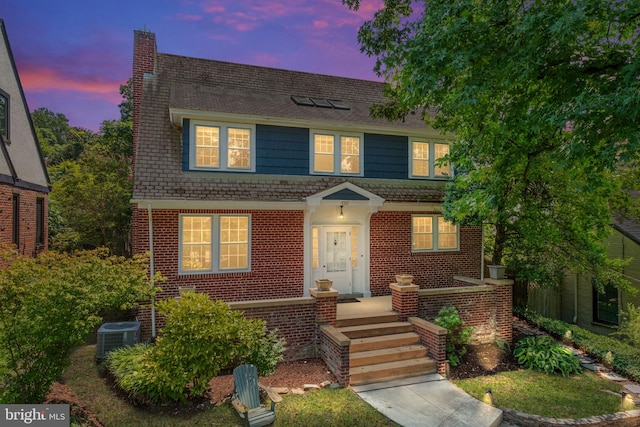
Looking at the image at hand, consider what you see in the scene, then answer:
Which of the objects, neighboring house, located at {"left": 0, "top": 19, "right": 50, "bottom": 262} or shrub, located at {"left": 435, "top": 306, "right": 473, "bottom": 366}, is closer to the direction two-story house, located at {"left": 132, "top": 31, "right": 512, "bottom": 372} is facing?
the shrub

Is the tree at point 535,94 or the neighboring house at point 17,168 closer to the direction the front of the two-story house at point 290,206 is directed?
the tree

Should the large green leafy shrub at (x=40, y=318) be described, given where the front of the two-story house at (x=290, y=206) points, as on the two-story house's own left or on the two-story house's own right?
on the two-story house's own right

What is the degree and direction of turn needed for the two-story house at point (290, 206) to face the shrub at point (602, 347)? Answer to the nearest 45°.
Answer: approximately 45° to its left

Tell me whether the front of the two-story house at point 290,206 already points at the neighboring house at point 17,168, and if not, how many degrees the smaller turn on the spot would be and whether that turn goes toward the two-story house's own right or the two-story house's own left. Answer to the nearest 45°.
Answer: approximately 135° to the two-story house's own right

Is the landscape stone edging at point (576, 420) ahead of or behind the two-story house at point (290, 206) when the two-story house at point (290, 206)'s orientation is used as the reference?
ahead

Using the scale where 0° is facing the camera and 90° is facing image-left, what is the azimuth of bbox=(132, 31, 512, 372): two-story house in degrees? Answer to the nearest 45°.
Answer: approximately 315°

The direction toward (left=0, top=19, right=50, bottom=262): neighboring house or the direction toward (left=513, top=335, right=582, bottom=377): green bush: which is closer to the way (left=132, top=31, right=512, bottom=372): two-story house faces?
the green bush

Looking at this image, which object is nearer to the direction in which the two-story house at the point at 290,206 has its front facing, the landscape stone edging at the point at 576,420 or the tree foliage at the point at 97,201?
the landscape stone edging

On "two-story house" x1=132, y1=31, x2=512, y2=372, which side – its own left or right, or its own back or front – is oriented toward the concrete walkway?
front

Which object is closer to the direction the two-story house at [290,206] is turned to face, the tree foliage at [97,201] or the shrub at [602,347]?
the shrub

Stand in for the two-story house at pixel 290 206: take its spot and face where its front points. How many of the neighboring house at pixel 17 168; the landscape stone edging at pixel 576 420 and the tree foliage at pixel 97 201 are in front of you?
1
